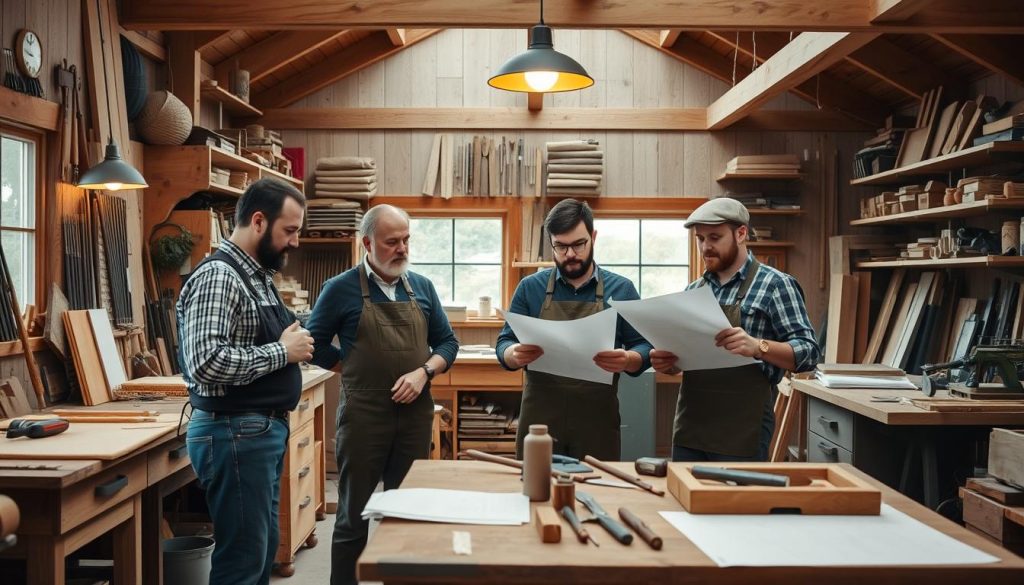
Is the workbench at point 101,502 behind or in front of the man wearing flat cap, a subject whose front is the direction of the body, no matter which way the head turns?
in front

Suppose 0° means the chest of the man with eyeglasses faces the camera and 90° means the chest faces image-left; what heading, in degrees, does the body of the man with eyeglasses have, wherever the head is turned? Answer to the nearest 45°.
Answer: approximately 0°

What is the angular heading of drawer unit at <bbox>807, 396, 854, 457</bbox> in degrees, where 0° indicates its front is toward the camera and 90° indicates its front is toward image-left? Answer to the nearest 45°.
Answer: approximately 45°

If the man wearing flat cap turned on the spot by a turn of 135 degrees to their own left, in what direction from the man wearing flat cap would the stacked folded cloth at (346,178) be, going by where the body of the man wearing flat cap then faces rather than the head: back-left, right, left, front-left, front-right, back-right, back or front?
back-left

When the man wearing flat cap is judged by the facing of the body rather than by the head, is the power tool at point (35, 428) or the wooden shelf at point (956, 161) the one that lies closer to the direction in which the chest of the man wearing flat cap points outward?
the power tool

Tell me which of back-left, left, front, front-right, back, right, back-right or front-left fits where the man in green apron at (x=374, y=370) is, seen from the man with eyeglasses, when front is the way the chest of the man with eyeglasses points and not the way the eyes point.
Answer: right

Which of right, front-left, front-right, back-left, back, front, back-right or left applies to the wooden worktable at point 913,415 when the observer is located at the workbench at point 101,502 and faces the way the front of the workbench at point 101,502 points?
front-left

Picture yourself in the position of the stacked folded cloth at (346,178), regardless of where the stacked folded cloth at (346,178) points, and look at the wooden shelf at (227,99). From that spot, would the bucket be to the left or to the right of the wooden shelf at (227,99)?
left

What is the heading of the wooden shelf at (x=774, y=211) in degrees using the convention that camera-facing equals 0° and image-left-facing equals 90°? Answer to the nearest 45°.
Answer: approximately 0°

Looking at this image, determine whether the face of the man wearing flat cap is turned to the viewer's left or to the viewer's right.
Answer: to the viewer's left

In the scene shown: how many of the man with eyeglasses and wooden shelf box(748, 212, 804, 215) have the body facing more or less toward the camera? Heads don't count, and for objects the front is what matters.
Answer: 2
